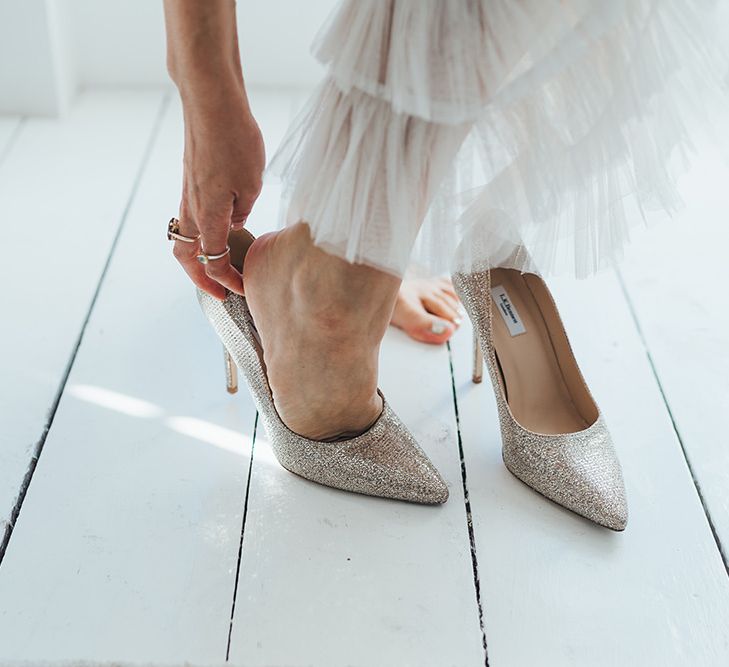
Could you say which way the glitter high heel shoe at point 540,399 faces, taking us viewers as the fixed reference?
facing the viewer and to the right of the viewer
